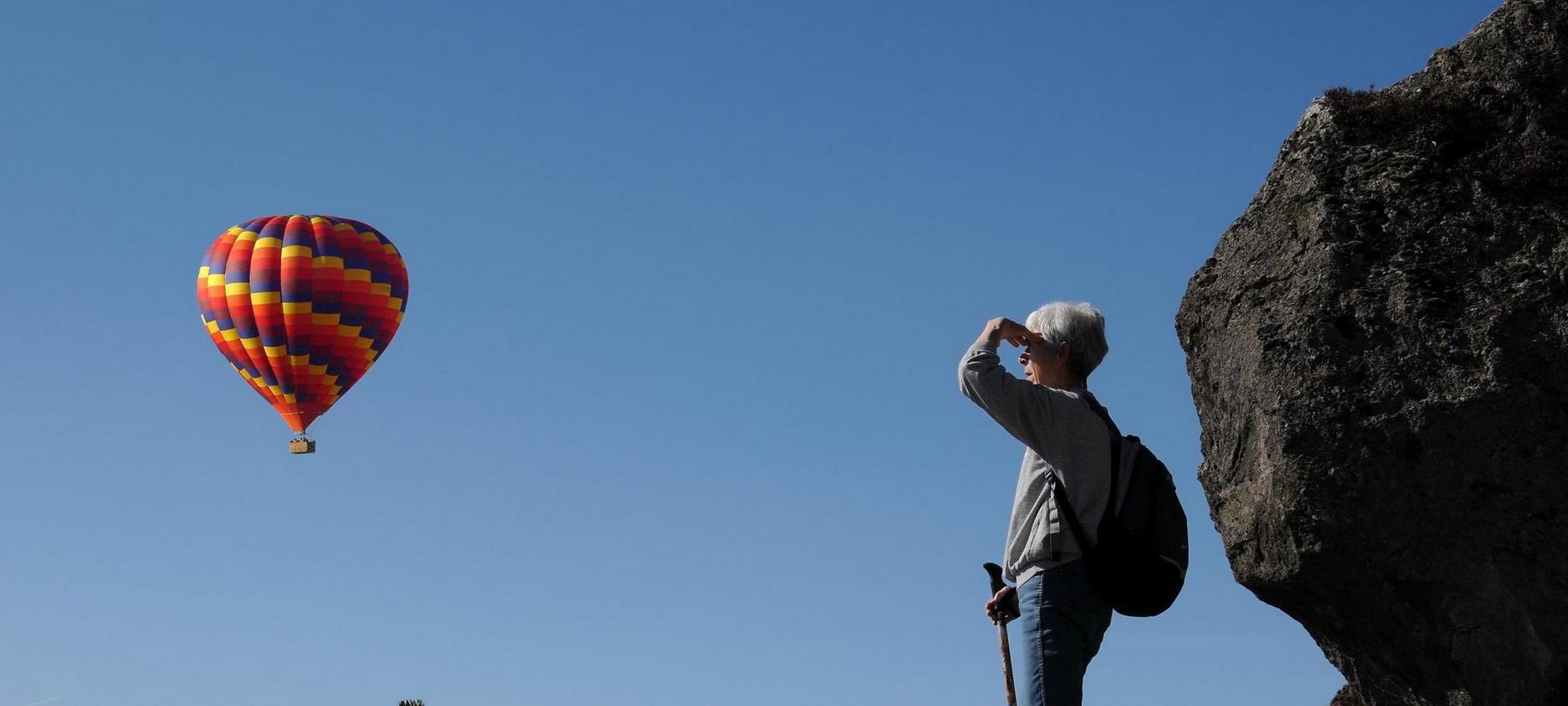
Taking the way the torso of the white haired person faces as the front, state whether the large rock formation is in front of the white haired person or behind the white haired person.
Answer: behind

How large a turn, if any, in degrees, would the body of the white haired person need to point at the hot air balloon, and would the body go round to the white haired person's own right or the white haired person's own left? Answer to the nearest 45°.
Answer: approximately 45° to the white haired person's own right

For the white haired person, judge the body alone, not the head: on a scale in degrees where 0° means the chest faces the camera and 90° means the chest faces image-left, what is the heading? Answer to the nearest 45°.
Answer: approximately 90°

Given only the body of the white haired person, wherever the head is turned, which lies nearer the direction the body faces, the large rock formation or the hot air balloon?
the hot air balloon
